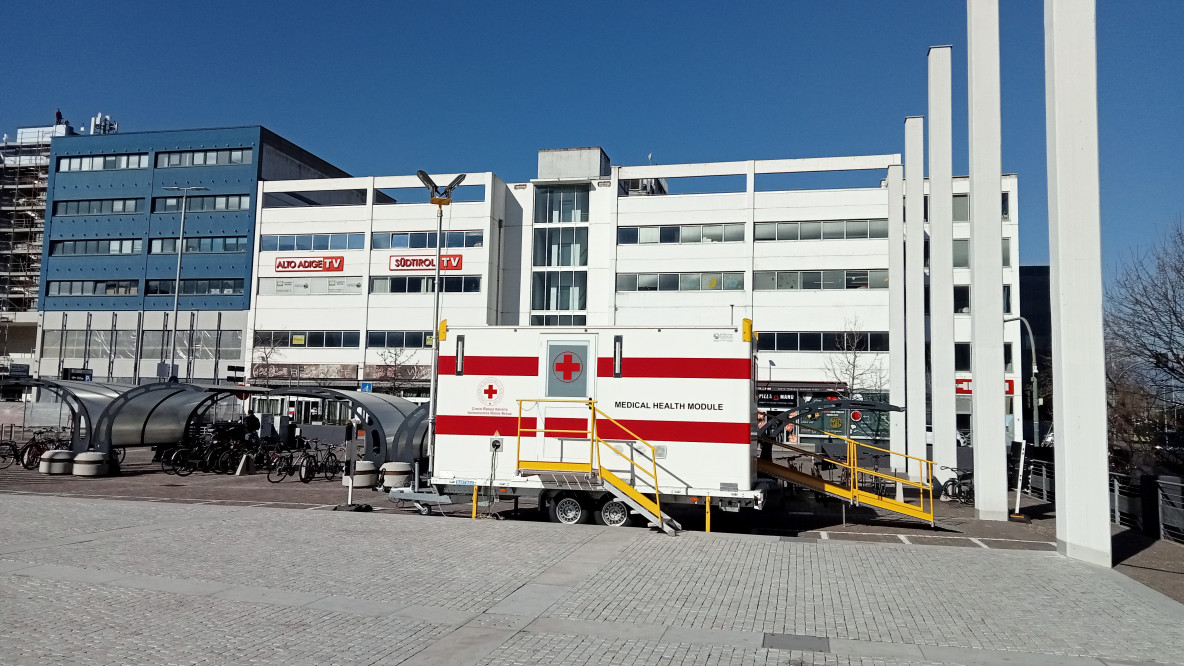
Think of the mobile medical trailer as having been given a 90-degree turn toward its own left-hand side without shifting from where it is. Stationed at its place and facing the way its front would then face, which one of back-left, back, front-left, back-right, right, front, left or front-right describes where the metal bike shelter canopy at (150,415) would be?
back-right

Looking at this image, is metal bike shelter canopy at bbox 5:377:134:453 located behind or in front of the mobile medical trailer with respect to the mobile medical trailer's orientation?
in front

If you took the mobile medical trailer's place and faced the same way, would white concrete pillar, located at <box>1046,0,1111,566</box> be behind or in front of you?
behind

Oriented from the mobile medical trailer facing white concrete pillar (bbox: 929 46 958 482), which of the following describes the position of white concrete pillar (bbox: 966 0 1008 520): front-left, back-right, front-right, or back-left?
front-right

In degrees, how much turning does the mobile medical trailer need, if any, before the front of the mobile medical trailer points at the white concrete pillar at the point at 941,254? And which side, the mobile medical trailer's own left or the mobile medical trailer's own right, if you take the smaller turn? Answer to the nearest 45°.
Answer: approximately 135° to the mobile medical trailer's own right

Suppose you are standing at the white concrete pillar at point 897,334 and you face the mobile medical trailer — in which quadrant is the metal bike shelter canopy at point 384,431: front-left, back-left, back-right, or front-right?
front-right

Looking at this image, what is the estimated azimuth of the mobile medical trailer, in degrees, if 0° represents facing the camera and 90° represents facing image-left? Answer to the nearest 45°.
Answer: approximately 90°

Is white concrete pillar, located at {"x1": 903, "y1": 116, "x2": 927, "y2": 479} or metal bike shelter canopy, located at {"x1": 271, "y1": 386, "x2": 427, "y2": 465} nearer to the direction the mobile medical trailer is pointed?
the metal bike shelter canopy

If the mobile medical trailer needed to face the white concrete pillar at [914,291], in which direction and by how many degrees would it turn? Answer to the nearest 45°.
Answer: approximately 135° to its right
